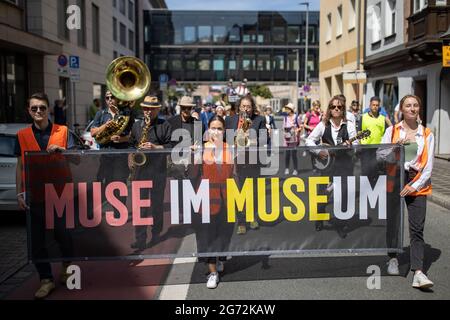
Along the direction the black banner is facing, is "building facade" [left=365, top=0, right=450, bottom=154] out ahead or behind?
behind

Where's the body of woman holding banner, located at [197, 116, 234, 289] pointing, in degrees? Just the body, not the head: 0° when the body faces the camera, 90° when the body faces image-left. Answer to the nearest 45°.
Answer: approximately 0°

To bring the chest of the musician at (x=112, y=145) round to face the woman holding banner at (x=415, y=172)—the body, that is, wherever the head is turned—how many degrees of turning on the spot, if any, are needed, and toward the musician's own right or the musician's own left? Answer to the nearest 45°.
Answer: approximately 45° to the musician's own left

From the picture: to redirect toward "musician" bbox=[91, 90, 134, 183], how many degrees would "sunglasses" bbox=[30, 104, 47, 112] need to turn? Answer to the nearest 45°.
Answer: approximately 135° to its left
